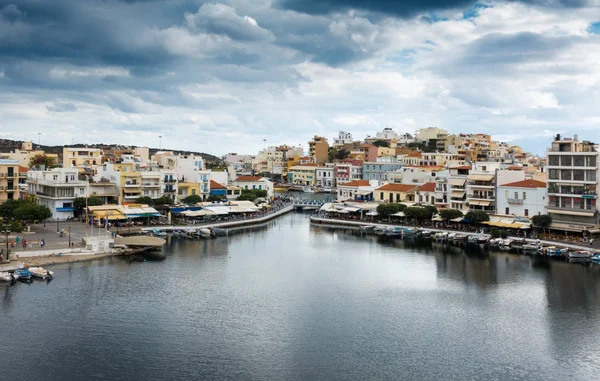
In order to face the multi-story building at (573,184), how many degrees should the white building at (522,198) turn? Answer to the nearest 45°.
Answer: approximately 90° to its left

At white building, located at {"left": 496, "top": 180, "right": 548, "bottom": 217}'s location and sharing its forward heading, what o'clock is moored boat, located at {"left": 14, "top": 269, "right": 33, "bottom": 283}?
The moored boat is roughly at 12 o'clock from the white building.

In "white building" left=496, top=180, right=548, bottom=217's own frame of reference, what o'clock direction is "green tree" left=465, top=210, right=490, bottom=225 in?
The green tree is roughly at 1 o'clock from the white building.

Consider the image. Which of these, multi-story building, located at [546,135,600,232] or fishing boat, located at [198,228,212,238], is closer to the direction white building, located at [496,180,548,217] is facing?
the fishing boat

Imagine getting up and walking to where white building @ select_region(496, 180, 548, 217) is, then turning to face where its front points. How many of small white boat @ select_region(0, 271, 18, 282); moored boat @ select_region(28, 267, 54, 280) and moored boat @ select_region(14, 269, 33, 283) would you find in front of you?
3

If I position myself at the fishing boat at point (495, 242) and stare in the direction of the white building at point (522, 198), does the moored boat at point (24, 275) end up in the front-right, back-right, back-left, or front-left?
back-left

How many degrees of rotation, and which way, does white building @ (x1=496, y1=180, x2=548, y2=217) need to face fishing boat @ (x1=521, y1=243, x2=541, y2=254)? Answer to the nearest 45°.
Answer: approximately 45° to its left

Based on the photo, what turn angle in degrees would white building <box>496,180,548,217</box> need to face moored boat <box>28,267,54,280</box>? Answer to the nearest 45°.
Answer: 0° — it already faces it

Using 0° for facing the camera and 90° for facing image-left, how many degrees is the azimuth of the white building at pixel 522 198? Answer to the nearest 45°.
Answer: approximately 45°

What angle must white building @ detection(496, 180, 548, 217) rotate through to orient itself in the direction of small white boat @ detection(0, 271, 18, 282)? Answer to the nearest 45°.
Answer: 0° — it already faces it

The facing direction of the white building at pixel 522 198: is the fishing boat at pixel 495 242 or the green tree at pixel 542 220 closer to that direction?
the fishing boat

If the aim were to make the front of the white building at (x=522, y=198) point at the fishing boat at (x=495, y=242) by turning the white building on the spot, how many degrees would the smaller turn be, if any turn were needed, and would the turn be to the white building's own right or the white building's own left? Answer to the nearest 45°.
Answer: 0° — it already faces it
